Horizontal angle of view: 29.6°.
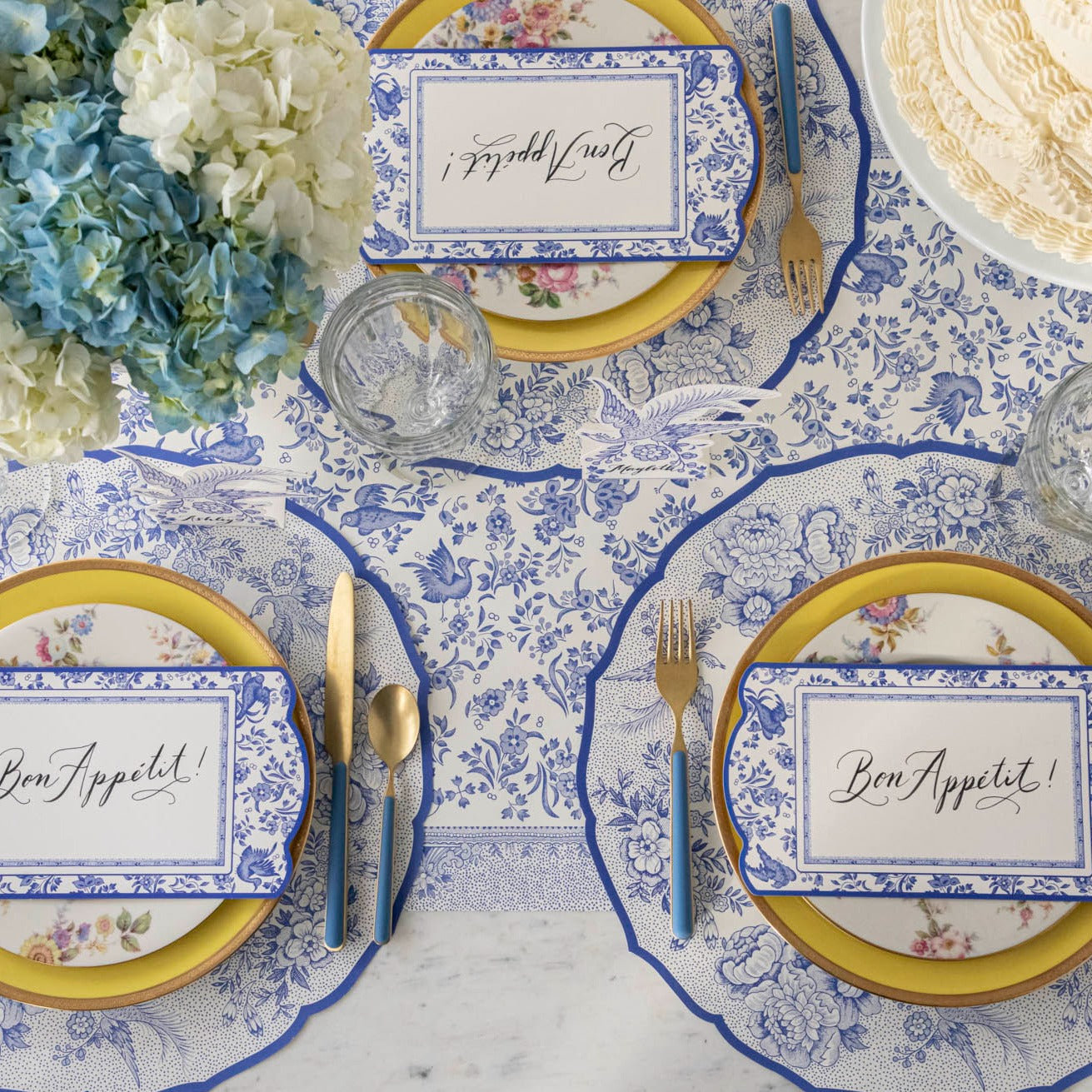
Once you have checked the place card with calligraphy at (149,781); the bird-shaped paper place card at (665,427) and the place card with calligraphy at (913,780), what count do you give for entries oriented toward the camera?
3

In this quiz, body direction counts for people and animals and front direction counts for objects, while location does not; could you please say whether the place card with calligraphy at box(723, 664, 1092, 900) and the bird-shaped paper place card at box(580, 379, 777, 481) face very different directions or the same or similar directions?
same or similar directions

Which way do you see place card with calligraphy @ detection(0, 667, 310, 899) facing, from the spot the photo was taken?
facing the viewer

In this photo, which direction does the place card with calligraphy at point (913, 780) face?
toward the camera

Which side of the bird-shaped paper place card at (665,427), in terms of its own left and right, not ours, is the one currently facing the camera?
front
